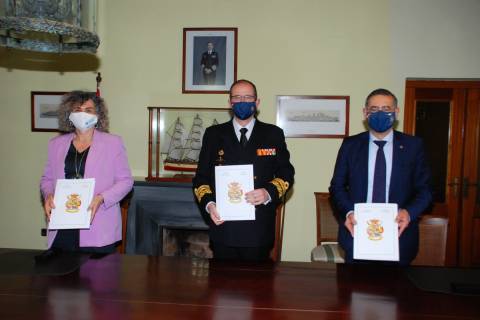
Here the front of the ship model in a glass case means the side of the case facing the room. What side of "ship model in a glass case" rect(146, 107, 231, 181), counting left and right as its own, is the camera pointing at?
front

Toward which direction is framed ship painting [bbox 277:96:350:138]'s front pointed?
toward the camera

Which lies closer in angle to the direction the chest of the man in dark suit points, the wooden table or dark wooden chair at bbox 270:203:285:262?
the wooden table

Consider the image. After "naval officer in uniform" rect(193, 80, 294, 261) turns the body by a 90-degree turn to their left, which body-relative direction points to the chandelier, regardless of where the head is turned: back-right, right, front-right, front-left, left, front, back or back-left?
back-right

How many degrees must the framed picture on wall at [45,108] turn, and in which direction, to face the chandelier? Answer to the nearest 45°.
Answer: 0° — it already faces it

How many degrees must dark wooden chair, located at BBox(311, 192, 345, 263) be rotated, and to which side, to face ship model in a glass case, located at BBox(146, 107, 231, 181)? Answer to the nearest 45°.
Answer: approximately 90° to its right

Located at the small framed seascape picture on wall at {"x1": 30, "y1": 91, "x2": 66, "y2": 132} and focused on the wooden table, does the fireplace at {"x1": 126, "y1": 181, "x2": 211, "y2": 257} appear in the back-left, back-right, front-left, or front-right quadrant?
front-left

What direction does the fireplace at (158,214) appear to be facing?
toward the camera

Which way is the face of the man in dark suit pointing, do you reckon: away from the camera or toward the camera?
toward the camera

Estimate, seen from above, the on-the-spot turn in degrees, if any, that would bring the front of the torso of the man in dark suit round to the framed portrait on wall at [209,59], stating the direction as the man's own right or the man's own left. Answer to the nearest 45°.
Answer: approximately 135° to the man's own right

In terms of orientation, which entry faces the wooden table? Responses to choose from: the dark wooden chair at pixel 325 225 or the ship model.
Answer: the dark wooden chair

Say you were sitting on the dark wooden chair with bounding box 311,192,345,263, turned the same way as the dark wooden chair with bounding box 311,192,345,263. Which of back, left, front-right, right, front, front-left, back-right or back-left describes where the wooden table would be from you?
front

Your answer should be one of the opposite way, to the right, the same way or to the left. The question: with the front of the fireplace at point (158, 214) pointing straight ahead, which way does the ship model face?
to the right
